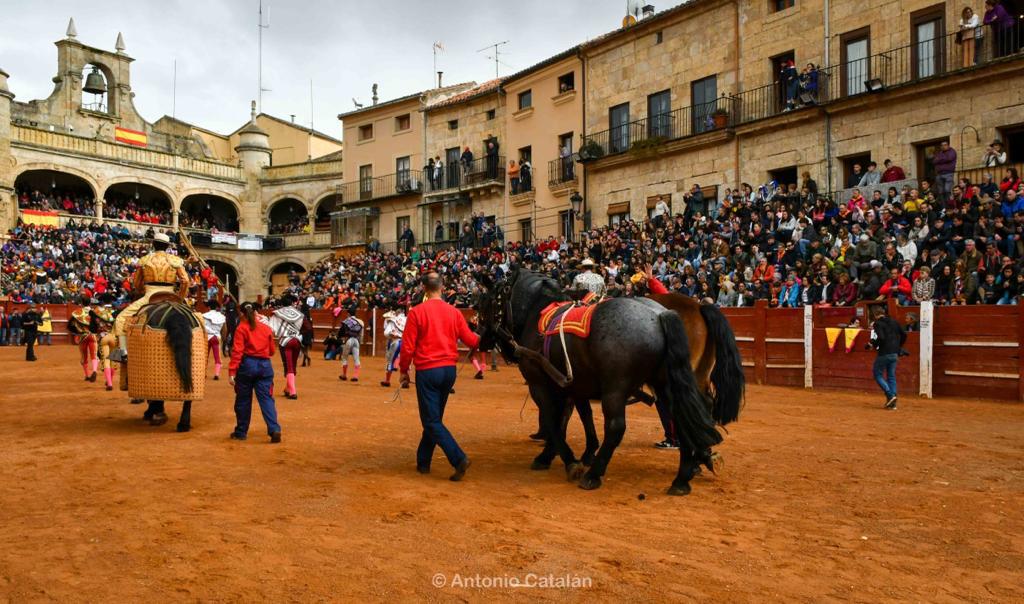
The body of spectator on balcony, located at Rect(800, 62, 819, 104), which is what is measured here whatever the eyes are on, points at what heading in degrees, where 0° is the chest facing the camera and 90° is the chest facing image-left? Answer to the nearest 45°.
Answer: approximately 45°

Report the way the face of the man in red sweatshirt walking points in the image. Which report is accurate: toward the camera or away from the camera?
away from the camera

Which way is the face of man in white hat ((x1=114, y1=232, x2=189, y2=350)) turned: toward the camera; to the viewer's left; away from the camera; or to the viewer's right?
away from the camera

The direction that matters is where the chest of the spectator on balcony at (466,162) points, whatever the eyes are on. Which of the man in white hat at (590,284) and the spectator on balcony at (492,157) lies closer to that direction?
the man in white hat

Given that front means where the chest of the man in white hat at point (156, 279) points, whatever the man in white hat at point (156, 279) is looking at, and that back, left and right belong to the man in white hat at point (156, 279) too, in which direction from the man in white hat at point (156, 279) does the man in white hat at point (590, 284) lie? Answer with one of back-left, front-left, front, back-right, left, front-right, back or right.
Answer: back-right

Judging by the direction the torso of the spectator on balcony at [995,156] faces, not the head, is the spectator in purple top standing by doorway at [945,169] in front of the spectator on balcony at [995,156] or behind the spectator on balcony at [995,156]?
in front

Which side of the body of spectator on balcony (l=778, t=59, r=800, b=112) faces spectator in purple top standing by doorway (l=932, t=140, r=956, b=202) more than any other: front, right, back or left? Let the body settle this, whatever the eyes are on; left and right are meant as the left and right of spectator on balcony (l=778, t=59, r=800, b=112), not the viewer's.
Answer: left

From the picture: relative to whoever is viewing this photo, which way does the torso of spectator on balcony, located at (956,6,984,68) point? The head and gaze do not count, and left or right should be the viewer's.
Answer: facing the viewer and to the left of the viewer

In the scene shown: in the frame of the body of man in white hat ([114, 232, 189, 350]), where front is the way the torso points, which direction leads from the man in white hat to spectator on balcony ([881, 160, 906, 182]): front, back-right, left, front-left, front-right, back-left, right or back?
right

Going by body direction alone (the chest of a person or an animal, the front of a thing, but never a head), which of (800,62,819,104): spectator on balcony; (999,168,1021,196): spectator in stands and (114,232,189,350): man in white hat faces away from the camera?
the man in white hat

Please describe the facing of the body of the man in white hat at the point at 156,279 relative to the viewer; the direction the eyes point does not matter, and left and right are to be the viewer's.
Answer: facing away from the viewer

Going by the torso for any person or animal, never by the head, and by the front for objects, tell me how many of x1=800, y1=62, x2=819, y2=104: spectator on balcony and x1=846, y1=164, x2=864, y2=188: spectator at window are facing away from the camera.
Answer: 0

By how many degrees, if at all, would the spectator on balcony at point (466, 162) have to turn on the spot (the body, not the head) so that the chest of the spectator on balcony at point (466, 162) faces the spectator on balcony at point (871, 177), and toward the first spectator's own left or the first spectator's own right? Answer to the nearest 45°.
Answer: approximately 90° to the first spectator's own left

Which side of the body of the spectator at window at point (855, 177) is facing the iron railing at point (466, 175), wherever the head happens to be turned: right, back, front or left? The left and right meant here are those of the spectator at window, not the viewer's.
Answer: right

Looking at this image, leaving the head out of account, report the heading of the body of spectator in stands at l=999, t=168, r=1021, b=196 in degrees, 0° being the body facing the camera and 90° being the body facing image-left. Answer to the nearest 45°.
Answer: approximately 45°

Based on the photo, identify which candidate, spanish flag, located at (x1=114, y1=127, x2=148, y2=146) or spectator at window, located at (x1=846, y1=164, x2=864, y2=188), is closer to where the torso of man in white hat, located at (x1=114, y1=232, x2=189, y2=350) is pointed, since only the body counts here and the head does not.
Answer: the spanish flag
